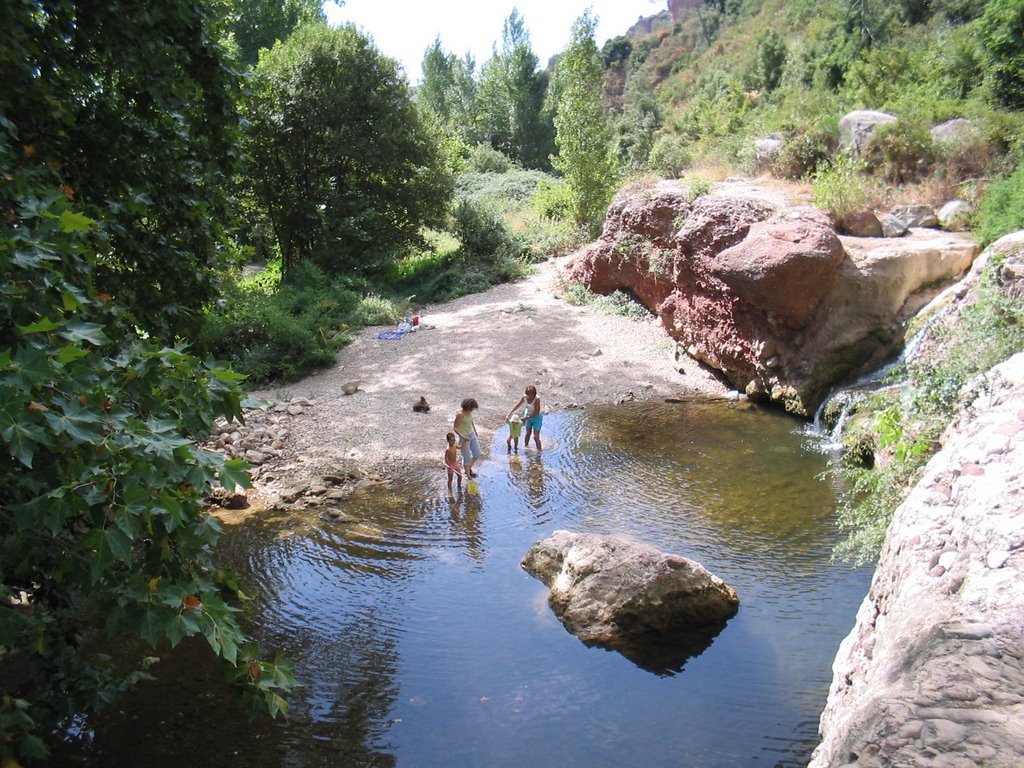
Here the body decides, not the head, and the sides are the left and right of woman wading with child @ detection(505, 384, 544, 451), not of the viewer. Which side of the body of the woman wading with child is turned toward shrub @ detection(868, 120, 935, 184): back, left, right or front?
back

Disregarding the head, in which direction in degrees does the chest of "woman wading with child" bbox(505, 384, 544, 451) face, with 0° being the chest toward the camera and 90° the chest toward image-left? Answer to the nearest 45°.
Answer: approximately 45°

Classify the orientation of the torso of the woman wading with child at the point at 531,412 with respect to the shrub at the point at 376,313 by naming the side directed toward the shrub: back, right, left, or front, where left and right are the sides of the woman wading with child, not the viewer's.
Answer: right

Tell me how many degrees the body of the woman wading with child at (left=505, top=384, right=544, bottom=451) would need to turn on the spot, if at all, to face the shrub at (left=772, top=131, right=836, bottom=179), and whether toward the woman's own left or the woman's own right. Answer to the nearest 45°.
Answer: approximately 180°

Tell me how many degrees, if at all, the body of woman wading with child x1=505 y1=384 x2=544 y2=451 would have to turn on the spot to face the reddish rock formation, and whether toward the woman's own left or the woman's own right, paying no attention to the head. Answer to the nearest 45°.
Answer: approximately 135° to the woman's own left

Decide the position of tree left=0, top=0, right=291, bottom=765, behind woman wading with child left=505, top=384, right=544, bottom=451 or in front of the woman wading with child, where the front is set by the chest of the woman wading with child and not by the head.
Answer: in front

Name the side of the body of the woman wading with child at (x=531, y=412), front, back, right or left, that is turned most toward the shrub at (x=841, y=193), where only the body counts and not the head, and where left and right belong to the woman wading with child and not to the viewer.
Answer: back

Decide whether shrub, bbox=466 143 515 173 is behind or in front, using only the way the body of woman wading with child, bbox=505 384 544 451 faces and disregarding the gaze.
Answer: behind

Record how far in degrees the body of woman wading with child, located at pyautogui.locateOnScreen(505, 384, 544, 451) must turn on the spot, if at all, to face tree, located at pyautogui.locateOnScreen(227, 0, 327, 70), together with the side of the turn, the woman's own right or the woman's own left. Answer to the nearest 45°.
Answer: approximately 135° to the woman's own right

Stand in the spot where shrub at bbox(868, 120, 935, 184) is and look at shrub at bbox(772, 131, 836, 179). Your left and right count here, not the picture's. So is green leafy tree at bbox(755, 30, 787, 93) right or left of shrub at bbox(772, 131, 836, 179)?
right

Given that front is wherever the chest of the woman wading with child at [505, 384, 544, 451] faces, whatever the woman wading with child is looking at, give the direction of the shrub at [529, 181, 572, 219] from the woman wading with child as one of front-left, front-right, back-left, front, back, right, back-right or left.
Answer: back-right

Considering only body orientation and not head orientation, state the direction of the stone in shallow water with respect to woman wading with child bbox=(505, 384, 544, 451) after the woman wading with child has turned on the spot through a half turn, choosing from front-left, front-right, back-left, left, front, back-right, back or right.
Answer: back-right

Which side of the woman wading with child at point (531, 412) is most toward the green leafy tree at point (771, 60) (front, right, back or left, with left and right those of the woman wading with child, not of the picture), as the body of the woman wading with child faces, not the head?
back
